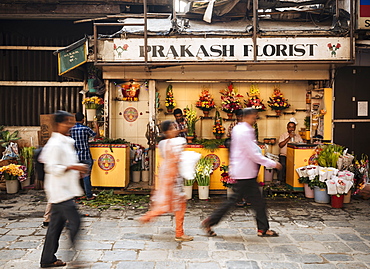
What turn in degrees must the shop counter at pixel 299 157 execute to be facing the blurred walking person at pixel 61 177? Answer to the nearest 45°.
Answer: approximately 45° to its right

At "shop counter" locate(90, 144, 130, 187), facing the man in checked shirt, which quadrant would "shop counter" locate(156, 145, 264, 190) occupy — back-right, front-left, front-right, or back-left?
back-left

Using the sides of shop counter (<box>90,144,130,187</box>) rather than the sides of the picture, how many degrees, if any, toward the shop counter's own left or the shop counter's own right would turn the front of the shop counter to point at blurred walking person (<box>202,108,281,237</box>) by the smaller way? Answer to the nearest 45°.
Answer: approximately 45° to the shop counter's own left

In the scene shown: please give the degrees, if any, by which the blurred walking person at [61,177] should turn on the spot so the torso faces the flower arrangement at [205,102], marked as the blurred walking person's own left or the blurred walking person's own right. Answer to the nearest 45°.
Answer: approximately 45° to the blurred walking person's own left

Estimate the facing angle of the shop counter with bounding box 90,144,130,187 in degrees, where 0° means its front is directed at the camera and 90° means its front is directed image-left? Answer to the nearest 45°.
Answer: approximately 0°

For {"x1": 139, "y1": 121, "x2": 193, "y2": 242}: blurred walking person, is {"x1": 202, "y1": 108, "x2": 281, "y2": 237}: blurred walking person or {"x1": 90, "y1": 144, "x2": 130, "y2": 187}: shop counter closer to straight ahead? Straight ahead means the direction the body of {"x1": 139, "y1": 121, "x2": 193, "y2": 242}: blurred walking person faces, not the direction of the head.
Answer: the blurred walking person

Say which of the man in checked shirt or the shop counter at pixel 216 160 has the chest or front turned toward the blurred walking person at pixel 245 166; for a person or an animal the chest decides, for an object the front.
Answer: the shop counter
